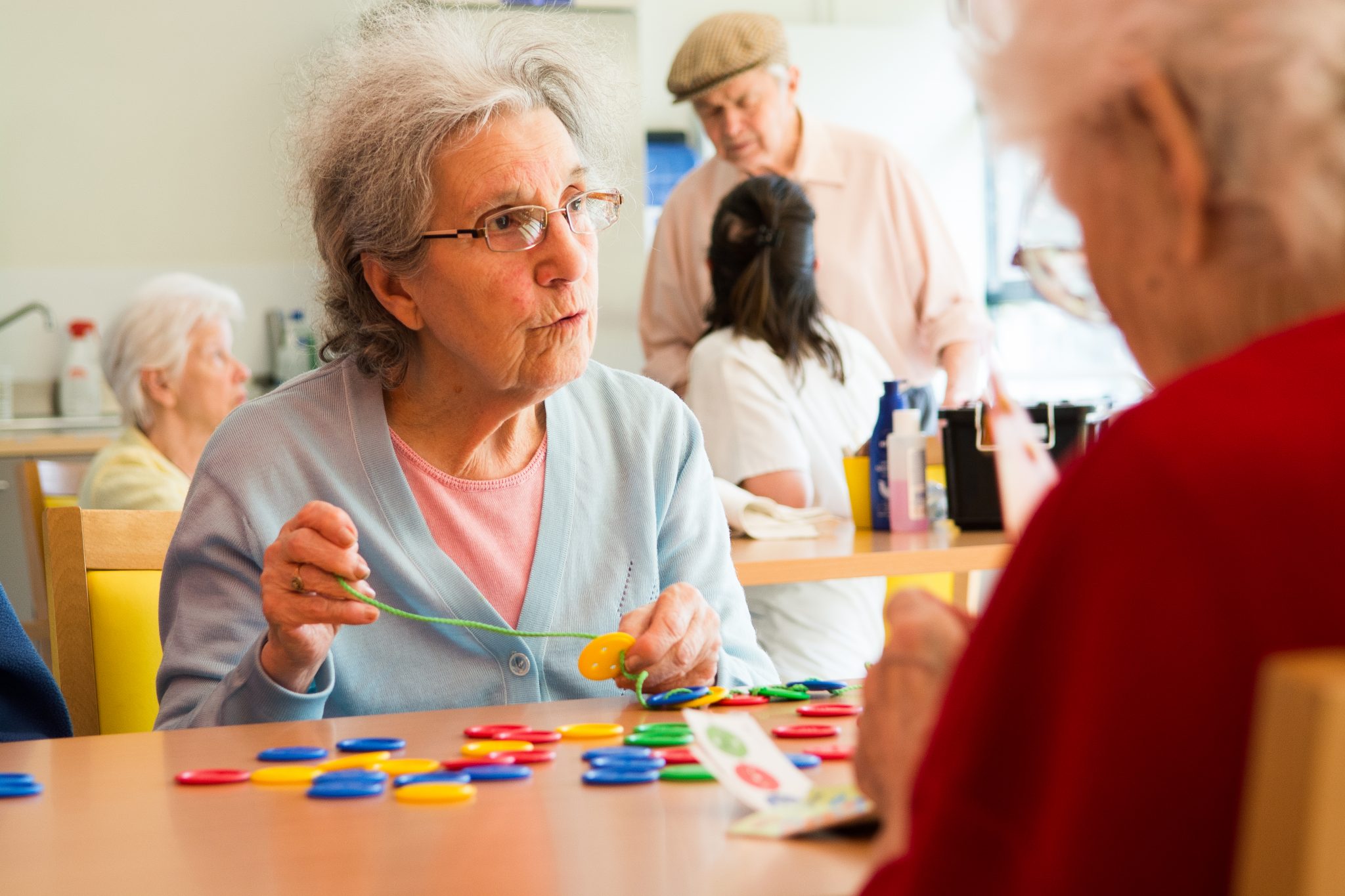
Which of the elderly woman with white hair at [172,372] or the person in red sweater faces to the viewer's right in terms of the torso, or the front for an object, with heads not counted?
the elderly woman with white hair

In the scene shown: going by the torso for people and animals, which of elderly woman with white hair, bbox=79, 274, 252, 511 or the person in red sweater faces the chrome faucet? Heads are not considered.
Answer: the person in red sweater

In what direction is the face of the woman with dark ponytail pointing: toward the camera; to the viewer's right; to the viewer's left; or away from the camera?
away from the camera

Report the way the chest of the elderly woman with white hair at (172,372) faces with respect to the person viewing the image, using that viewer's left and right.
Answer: facing to the right of the viewer

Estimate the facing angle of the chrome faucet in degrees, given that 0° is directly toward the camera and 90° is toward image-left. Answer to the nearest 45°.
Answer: approximately 270°

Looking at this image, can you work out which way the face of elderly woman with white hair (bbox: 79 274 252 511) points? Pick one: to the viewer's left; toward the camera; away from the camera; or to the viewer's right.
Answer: to the viewer's right

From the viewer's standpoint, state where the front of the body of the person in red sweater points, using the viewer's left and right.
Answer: facing away from the viewer and to the left of the viewer

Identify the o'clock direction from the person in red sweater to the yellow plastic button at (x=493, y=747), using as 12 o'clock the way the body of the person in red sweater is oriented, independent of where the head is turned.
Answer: The yellow plastic button is roughly at 12 o'clock from the person in red sweater.

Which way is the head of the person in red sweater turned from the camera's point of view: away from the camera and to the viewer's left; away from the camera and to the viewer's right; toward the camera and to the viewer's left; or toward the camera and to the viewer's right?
away from the camera and to the viewer's left
